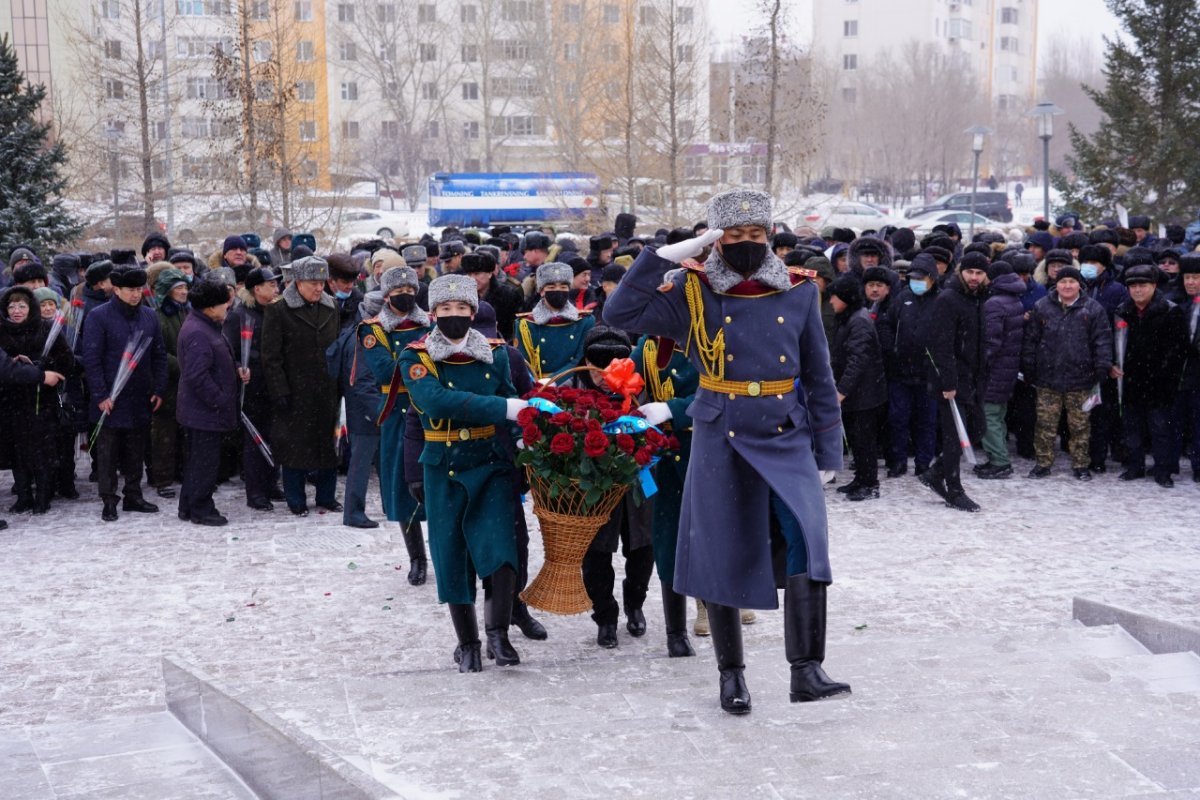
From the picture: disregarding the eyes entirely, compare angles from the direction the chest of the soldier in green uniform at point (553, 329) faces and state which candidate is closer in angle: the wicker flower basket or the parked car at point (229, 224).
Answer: the wicker flower basket

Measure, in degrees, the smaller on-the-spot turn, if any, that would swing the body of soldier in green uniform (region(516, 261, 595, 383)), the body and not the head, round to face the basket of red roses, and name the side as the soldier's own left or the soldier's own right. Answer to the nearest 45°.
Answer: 0° — they already face it

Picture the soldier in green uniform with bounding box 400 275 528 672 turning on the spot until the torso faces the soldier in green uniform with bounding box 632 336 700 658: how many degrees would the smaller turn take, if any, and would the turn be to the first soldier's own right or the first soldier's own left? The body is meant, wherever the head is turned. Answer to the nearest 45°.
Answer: approximately 90° to the first soldier's own left

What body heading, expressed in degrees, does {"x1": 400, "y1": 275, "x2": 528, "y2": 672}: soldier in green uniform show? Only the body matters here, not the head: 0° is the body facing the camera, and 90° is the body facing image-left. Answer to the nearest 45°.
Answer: approximately 0°

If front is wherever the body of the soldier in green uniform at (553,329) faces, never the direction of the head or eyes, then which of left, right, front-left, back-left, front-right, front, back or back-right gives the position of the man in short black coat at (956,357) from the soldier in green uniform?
back-left
